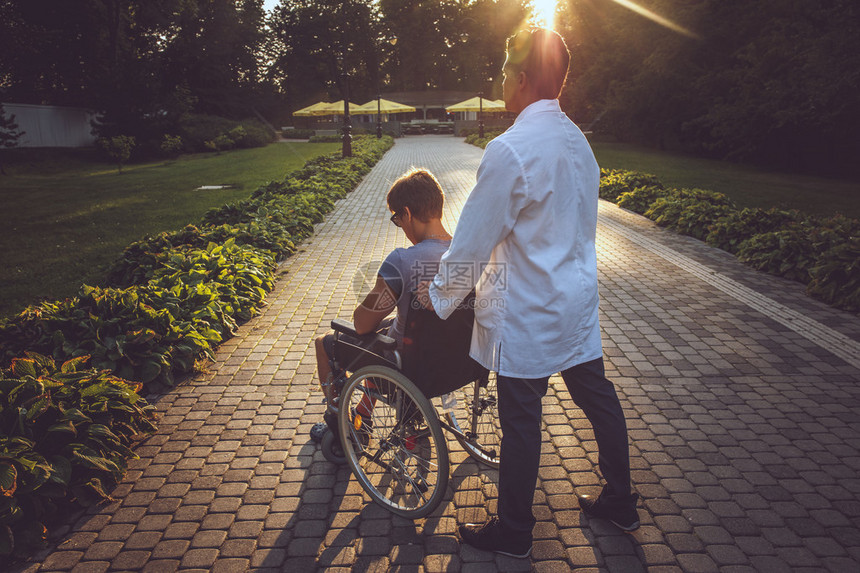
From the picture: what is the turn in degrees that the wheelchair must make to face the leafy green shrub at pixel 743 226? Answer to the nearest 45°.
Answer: approximately 90° to its right

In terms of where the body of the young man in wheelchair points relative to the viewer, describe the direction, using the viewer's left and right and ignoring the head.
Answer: facing away from the viewer and to the left of the viewer

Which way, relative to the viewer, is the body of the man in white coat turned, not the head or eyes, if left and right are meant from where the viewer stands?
facing away from the viewer and to the left of the viewer

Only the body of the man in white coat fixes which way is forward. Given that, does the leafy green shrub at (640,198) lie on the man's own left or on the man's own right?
on the man's own right

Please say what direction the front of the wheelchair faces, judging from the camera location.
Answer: facing away from the viewer and to the left of the viewer

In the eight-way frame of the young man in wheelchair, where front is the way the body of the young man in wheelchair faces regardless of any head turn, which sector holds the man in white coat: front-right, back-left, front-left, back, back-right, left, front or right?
back
